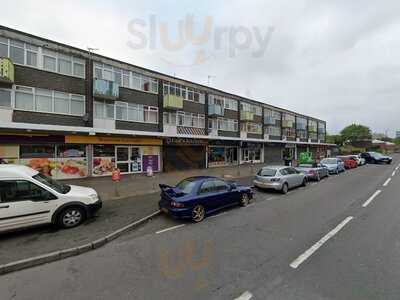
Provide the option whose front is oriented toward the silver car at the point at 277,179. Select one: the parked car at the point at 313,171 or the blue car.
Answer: the blue car

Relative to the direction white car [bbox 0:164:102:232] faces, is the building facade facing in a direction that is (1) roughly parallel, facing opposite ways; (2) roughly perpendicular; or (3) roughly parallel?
roughly perpendicular

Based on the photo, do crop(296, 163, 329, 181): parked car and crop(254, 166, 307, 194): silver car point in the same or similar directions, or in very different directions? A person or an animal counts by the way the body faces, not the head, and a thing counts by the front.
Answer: same or similar directions

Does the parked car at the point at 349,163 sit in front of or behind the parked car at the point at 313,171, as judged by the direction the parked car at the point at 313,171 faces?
in front

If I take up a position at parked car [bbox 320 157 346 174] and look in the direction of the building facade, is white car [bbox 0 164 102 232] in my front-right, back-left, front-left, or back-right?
front-left

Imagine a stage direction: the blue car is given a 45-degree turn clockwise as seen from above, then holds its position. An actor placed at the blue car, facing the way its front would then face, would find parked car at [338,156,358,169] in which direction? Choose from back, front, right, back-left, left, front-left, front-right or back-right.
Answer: front-left

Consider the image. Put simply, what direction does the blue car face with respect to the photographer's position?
facing away from the viewer and to the right of the viewer

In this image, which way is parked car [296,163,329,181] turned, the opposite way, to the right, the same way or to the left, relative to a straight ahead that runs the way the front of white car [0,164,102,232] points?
the same way

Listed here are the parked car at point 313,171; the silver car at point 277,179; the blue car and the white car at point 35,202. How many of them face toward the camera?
0

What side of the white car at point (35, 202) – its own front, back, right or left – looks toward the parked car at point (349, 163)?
front

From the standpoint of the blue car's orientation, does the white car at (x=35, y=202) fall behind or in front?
behind

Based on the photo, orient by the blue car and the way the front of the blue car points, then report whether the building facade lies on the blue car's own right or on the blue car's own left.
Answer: on the blue car's own left

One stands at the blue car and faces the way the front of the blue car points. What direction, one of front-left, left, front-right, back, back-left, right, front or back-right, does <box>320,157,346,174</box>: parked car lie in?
front

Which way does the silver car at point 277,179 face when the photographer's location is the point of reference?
facing away from the viewer and to the right of the viewer

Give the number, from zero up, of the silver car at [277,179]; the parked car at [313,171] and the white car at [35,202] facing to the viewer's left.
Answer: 0

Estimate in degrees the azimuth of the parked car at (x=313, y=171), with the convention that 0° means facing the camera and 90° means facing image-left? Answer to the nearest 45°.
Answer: approximately 225°

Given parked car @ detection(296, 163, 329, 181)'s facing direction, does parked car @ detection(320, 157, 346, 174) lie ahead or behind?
ahead

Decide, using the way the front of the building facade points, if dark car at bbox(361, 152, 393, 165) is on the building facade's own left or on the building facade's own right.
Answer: on the building facade's own left

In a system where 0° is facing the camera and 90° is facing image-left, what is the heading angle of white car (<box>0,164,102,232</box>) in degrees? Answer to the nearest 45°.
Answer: approximately 270°

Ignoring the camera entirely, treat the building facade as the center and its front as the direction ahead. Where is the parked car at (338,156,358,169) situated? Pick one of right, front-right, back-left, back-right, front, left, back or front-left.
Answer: front-left

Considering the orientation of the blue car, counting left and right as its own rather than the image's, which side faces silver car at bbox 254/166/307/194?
front

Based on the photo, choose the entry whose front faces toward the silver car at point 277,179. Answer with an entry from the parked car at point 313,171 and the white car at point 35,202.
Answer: the white car

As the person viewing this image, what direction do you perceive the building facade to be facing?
facing the viewer and to the right of the viewer
